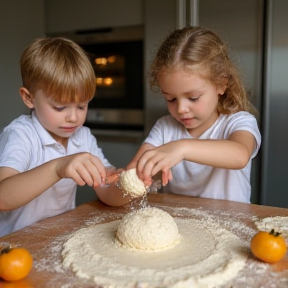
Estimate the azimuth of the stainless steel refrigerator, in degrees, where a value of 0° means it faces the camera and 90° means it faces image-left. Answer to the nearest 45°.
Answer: approximately 0°

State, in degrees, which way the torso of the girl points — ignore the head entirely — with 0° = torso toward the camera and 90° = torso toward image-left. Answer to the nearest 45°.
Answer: approximately 45°

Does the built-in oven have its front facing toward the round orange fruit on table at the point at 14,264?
yes

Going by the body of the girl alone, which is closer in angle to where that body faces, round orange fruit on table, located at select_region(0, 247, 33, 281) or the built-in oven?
the round orange fruit on table

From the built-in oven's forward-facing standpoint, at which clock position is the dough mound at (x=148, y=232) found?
The dough mound is roughly at 12 o'clock from the built-in oven.

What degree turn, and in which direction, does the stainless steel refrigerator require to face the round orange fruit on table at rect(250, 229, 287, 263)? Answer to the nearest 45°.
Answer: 0° — it already faces it

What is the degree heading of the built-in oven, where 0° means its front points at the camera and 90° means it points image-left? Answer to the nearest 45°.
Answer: approximately 0°
